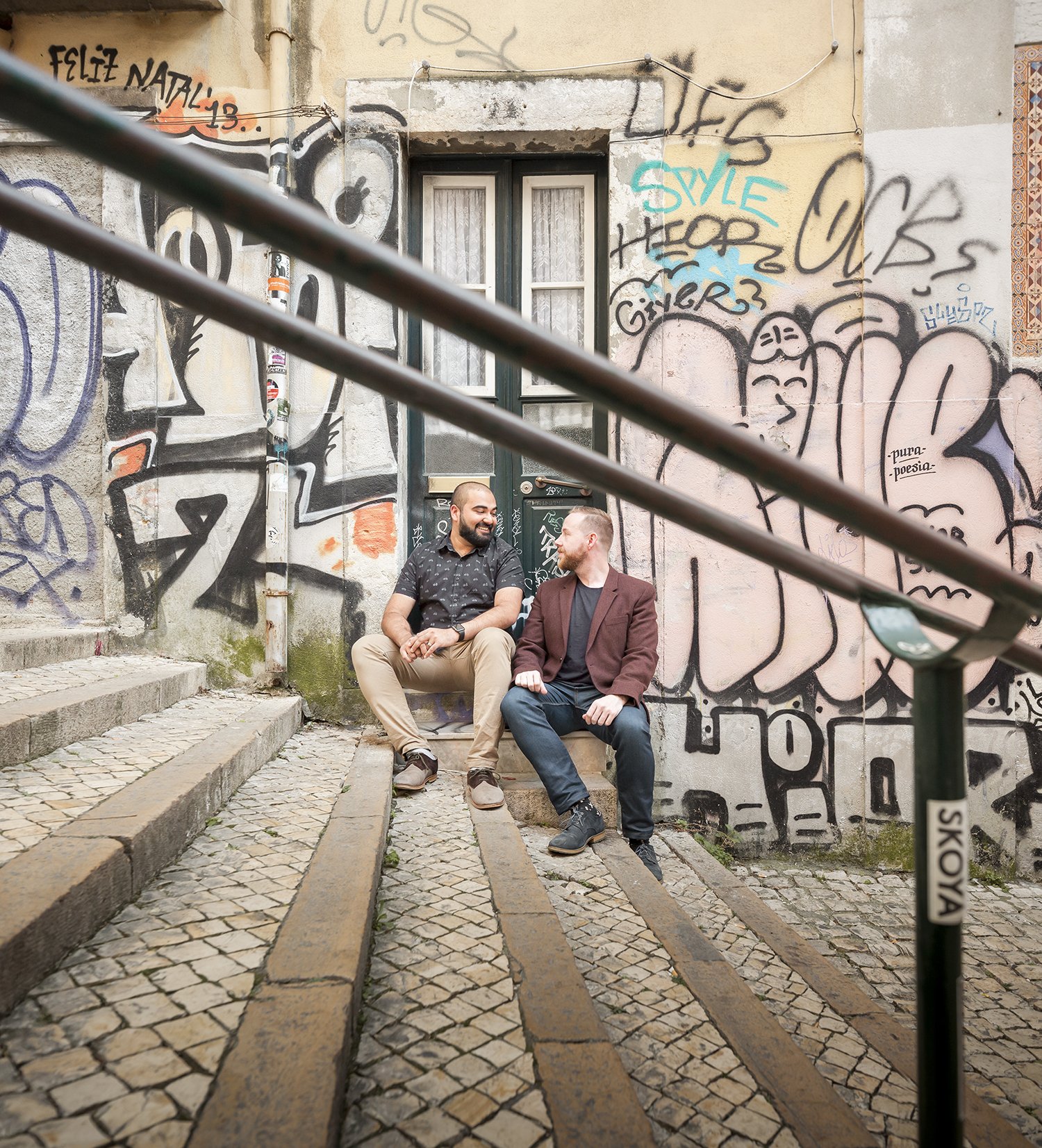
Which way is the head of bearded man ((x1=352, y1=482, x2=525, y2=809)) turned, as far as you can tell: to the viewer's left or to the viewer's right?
to the viewer's right

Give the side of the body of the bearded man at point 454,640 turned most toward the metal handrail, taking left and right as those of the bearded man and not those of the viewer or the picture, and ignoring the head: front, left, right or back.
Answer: front

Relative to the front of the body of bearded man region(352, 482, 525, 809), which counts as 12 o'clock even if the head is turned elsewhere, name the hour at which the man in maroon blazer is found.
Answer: The man in maroon blazer is roughly at 10 o'clock from the bearded man.

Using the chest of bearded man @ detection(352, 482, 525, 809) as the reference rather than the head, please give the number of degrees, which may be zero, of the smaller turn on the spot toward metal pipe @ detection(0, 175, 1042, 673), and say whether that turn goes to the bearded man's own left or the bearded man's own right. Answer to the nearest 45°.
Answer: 0° — they already face it

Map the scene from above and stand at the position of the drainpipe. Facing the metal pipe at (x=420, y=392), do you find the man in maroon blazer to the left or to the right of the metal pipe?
left

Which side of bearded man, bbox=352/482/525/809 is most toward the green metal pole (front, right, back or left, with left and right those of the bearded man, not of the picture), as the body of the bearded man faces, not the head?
front

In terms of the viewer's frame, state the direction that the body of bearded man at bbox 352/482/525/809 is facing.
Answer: toward the camera

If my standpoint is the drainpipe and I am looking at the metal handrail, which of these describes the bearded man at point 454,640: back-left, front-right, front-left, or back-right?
front-left

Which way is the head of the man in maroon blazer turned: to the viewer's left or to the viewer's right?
to the viewer's left
